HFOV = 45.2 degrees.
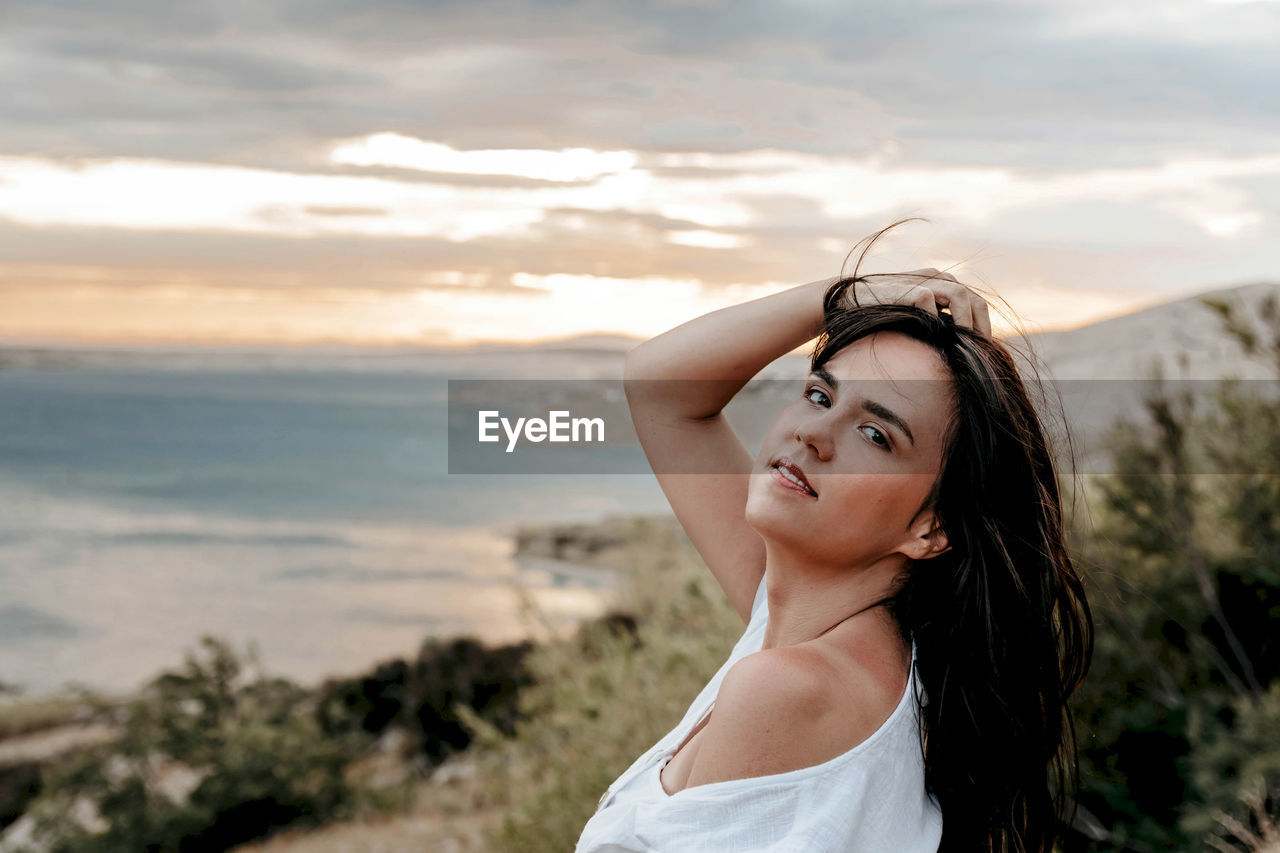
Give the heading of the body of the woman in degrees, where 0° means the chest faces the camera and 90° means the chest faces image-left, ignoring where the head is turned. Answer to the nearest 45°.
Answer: approximately 90°

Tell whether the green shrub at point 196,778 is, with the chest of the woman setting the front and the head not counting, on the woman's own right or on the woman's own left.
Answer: on the woman's own right
